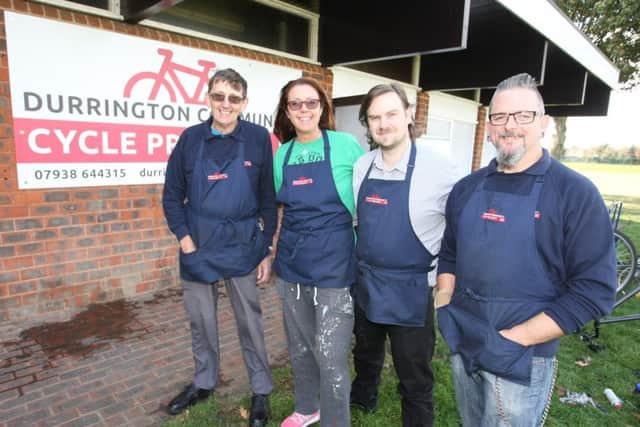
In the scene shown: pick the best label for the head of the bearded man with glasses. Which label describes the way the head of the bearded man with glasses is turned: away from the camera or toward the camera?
toward the camera

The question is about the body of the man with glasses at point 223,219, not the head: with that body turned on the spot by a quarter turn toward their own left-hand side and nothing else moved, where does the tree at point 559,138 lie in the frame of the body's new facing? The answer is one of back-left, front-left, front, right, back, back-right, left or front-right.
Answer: front-left

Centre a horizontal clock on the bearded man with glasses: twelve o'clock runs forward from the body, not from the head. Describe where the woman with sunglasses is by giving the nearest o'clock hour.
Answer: The woman with sunglasses is roughly at 2 o'clock from the bearded man with glasses.

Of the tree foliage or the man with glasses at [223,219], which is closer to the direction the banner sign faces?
the man with glasses

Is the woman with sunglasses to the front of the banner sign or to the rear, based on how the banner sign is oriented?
to the front

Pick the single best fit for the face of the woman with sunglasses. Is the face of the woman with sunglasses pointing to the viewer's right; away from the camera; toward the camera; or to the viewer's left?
toward the camera

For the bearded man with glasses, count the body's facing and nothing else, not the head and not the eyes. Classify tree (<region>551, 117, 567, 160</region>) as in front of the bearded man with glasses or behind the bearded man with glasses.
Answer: behind

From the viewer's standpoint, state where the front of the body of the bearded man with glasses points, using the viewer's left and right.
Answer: facing the viewer and to the left of the viewer

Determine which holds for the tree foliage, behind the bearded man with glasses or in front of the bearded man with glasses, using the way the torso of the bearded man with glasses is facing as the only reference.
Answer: behind

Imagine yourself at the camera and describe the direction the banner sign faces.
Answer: facing the viewer and to the right of the viewer

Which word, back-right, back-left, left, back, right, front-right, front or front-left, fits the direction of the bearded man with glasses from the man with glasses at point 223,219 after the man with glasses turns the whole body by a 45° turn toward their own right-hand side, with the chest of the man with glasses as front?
left

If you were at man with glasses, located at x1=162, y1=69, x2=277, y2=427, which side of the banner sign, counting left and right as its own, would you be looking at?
front

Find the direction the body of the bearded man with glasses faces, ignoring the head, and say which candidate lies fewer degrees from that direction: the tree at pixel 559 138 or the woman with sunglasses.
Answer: the woman with sunglasses

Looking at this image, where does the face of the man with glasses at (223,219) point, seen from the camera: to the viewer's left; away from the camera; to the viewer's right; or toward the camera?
toward the camera

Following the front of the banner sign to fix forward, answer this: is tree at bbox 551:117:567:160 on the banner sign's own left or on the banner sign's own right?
on the banner sign's own left

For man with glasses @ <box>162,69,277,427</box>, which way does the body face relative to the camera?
toward the camera

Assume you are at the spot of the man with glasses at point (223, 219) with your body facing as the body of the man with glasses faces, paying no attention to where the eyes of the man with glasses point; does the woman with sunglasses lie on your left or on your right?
on your left

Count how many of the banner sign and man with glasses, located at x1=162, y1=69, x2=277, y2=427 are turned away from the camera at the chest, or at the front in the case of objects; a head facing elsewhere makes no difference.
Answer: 0
